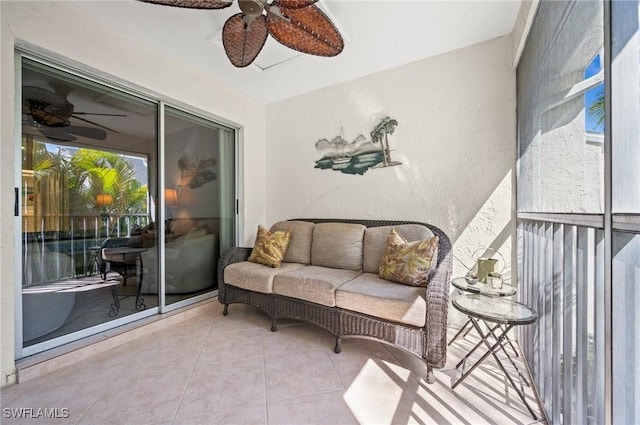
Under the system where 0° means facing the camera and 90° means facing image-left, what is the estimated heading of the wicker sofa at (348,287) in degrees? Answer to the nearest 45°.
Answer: approximately 45°

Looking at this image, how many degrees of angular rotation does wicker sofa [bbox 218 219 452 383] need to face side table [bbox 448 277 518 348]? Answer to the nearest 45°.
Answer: approximately 135° to its left

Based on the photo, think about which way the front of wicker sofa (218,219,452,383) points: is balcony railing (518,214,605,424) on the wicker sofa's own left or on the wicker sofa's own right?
on the wicker sofa's own left

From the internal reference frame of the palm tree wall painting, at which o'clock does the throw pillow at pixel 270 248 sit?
The throw pillow is roughly at 1 o'clock from the palm tree wall painting.

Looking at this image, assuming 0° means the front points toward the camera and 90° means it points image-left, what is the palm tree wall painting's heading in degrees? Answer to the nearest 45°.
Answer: approximately 45°
